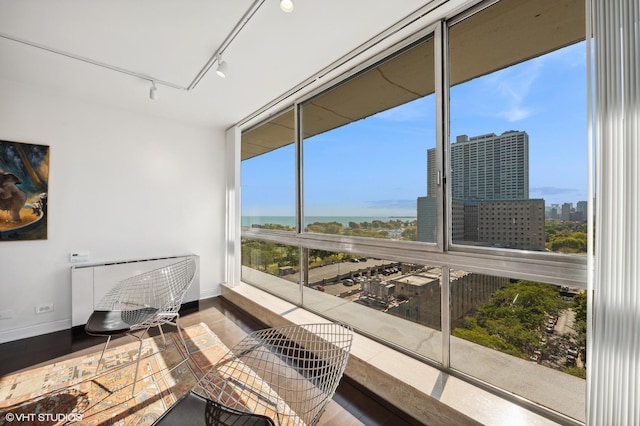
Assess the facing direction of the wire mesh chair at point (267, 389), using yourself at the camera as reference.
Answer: facing the viewer and to the left of the viewer

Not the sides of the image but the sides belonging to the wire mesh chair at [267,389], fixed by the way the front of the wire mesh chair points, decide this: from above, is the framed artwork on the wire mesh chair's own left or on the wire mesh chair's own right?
on the wire mesh chair's own right

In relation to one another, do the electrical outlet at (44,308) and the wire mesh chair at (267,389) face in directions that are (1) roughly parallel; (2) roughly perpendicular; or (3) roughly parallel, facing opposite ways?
roughly perpendicular

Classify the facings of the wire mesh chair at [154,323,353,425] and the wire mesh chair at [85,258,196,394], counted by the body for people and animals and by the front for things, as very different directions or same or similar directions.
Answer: same or similar directions

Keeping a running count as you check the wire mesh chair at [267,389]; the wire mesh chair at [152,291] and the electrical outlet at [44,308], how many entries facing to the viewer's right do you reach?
0

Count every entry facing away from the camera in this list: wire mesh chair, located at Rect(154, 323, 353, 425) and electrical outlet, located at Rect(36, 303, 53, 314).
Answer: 0

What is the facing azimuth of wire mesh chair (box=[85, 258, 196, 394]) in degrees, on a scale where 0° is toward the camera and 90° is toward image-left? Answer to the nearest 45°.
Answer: approximately 45°

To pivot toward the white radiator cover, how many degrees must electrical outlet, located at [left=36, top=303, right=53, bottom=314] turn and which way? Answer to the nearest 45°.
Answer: approximately 45° to its left

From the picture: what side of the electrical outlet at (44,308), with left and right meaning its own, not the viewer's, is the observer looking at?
front

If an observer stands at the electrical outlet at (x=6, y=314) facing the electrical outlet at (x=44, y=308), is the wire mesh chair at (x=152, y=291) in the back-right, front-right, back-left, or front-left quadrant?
front-right

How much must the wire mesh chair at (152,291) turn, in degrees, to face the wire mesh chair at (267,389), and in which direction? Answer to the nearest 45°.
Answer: approximately 45° to its left

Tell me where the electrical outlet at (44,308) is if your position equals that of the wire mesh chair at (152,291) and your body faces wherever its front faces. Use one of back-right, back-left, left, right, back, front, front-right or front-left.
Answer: right
